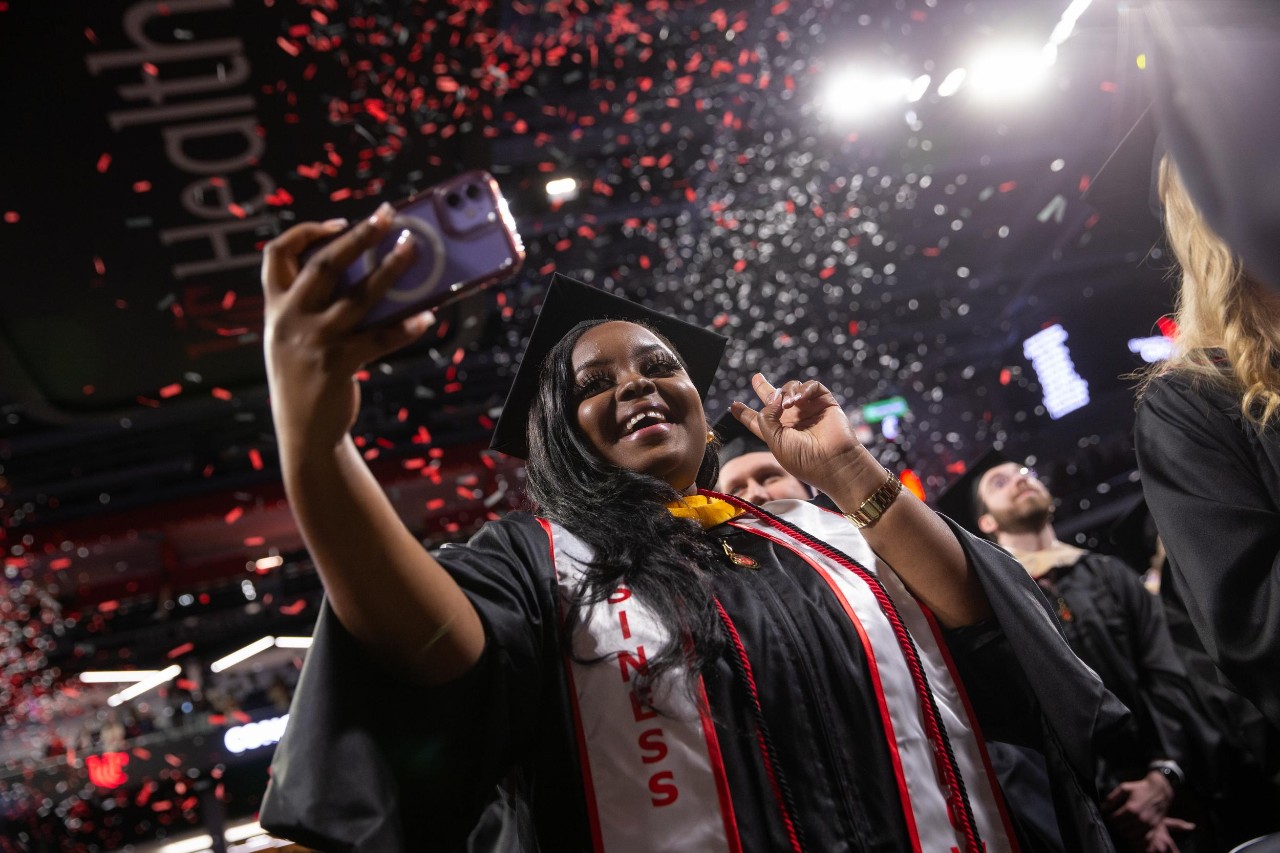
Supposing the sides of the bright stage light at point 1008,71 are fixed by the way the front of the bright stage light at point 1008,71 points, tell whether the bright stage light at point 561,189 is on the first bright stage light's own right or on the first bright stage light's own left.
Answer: on the first bright stage light's own right

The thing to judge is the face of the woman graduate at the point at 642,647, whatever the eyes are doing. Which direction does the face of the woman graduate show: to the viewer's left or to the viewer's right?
to the viewer's left

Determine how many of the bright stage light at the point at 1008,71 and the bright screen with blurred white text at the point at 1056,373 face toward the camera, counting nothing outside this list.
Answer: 2

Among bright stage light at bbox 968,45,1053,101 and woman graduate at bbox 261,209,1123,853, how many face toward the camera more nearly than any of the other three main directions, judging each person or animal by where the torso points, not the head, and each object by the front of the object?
2

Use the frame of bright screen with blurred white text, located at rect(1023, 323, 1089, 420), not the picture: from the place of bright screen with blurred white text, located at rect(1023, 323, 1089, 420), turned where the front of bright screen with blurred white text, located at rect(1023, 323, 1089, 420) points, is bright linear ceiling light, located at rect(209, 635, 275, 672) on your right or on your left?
on your right

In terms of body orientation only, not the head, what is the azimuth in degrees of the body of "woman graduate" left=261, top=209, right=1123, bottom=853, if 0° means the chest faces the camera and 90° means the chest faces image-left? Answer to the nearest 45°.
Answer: approximately 0°
